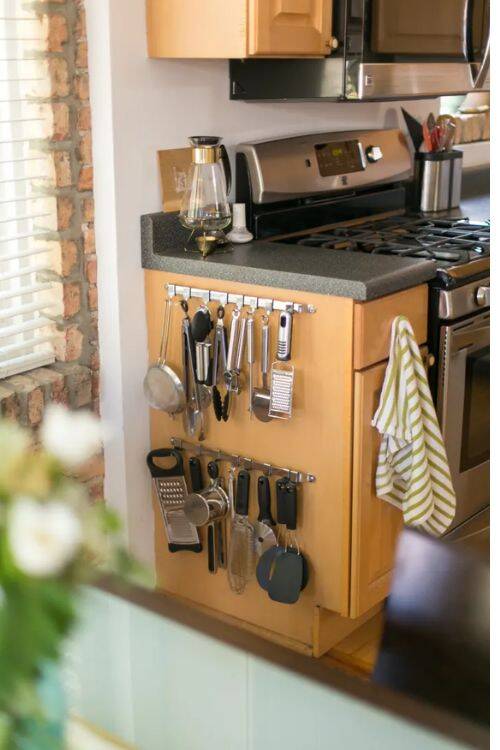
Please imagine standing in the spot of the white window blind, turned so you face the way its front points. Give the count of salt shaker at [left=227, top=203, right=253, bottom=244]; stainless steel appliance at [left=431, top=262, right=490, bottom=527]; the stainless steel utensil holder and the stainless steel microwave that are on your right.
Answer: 0

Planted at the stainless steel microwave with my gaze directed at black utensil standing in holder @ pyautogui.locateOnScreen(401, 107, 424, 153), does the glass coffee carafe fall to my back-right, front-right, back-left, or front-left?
back-left

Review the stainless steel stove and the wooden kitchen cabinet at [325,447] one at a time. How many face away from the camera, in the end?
0

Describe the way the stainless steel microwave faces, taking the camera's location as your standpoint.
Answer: facing the viewer and to the right of the viewer

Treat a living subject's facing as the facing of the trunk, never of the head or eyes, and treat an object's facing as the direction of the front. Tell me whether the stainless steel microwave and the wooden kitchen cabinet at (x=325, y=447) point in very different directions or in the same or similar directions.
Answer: same or similar directions

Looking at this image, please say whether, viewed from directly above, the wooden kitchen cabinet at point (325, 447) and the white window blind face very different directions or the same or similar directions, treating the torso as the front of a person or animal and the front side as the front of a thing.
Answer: same or similar directions

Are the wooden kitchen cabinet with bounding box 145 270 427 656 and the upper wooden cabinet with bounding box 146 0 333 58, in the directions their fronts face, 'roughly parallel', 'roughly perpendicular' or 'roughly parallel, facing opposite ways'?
roughly parallel

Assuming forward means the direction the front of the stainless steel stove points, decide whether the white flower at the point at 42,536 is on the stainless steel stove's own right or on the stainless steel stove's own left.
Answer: on the stainless steel stove's own right

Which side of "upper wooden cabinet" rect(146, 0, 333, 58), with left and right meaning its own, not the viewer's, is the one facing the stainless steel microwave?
left

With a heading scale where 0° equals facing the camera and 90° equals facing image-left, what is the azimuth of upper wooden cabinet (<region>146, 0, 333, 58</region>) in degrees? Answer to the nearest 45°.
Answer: approximately 315°

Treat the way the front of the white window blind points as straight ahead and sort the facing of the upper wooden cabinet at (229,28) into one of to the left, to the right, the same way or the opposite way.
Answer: the same way

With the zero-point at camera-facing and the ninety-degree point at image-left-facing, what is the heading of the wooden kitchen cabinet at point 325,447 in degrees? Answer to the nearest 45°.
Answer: approximately 315°

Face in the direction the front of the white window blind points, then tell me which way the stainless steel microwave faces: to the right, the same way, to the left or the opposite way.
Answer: the same way
